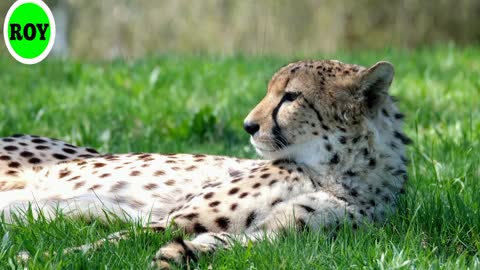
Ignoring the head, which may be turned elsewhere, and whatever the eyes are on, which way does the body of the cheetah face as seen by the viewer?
to the viewer's right
